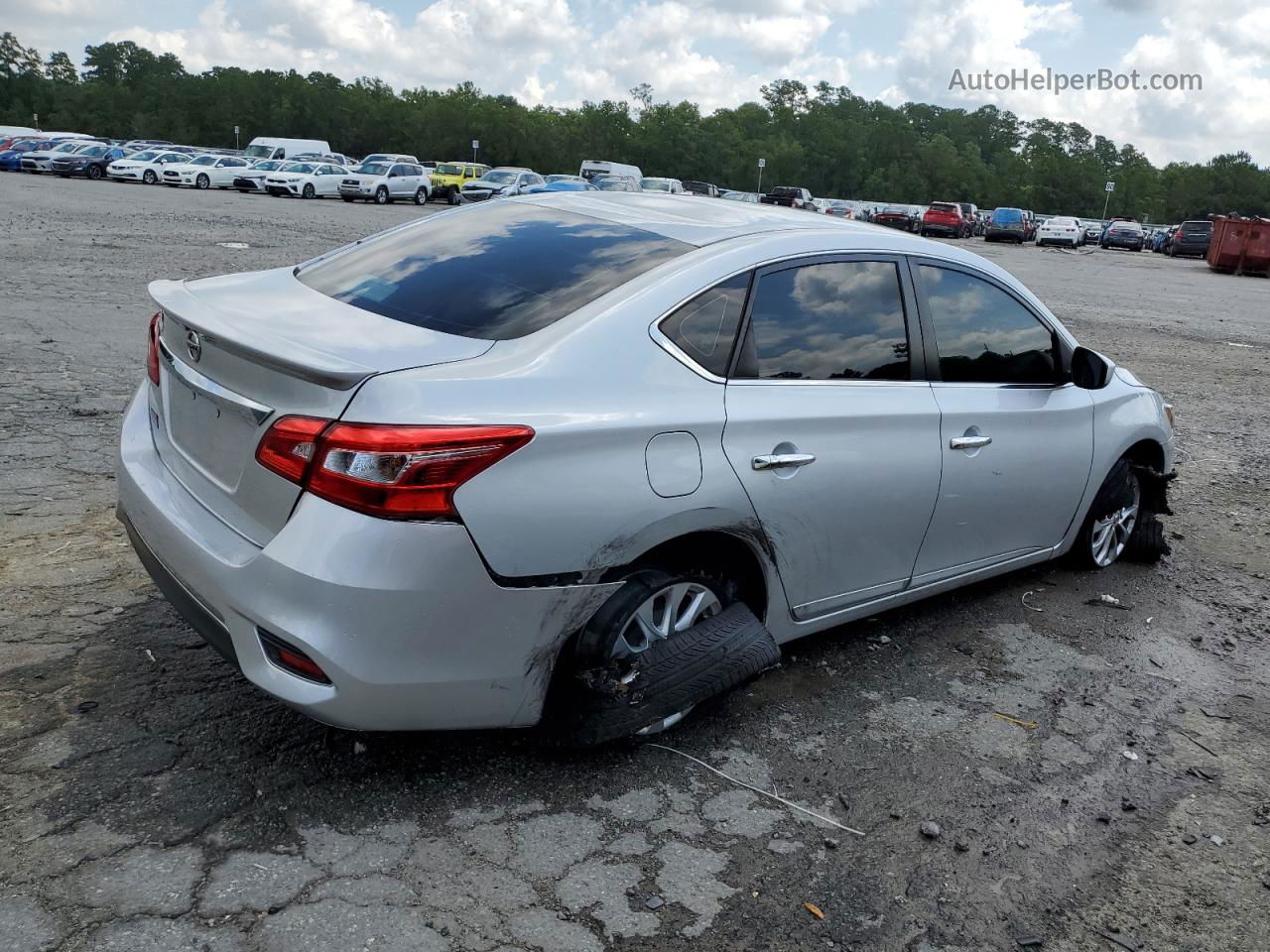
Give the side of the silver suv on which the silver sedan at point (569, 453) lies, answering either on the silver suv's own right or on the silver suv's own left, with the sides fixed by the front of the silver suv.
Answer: on the silver suv's own left

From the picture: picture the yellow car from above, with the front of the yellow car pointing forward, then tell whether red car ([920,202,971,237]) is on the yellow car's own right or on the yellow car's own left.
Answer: on the yellow car's own left

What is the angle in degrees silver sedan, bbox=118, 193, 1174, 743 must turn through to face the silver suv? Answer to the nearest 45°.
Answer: approximately 45° to its left

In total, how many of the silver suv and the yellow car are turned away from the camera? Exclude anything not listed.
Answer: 0

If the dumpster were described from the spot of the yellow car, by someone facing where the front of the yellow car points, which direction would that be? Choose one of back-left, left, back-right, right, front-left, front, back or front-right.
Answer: left

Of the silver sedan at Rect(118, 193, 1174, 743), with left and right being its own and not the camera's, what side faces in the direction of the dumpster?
front

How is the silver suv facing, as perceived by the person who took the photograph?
facing the viewer and to the left of the viewer

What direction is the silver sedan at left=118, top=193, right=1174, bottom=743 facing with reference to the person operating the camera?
facing away from the viewer and to the right of the viewer

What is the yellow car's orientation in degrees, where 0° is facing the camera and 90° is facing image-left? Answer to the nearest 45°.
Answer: approximately 45°

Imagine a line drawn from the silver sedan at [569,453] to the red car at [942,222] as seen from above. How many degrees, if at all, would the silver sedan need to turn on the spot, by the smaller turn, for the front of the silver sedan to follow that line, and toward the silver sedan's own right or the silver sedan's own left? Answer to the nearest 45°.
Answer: approximately 45° to the silver sedan's own left

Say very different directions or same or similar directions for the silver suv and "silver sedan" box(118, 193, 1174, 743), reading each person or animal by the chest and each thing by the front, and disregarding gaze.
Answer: very different directions
